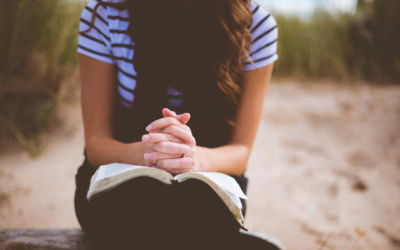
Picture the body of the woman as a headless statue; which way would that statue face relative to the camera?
toward the camera
